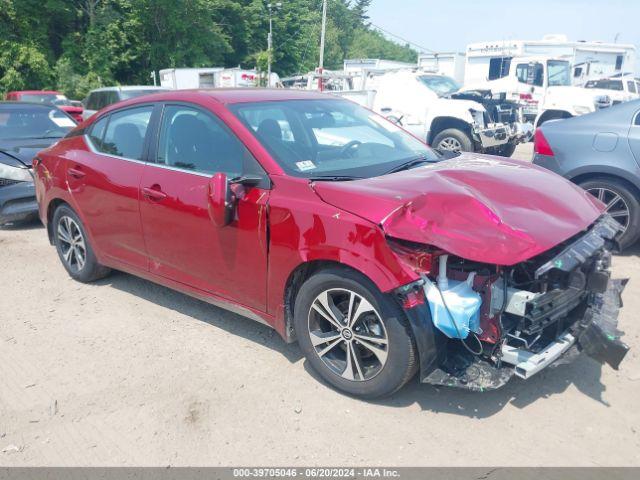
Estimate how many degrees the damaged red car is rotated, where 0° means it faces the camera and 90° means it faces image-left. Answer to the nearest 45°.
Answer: approximately 315°

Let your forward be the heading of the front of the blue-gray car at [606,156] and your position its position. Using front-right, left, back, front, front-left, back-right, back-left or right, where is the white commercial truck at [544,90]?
left

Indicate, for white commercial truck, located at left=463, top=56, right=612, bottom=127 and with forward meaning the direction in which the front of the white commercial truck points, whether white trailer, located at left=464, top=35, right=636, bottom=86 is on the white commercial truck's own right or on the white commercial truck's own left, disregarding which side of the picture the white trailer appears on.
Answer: on the white commercial truck's own left

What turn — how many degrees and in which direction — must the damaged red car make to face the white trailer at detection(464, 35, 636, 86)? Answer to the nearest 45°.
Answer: approximately 135° to its left

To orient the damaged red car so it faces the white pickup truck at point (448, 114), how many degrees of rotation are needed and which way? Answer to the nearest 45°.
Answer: approximately 135° to its left

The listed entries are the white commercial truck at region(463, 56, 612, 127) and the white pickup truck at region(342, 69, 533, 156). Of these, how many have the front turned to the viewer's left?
0

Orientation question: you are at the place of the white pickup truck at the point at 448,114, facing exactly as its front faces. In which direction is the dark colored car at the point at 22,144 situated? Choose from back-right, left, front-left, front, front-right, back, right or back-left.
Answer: right

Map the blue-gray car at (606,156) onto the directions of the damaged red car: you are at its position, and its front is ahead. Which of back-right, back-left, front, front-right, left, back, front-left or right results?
left

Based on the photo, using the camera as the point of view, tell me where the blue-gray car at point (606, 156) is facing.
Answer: facing to the right of the viewer

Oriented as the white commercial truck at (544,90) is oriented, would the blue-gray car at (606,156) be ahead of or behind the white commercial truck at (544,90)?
ahead

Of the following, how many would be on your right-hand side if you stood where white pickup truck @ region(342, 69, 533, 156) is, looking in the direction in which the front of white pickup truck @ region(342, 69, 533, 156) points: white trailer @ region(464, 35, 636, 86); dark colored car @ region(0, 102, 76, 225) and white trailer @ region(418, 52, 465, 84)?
1
